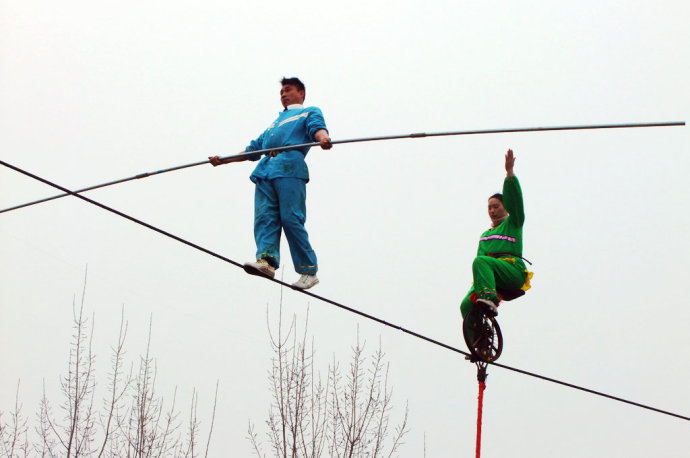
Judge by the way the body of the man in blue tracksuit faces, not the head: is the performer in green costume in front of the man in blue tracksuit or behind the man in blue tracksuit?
behind

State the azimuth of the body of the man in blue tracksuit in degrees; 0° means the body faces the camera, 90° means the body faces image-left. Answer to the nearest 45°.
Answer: approximately 45°

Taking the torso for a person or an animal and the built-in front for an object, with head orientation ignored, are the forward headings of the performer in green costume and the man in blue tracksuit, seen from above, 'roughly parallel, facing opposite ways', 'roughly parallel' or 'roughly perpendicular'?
roughly parallel

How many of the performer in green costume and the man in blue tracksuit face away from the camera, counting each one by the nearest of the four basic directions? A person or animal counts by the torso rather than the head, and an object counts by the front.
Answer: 0

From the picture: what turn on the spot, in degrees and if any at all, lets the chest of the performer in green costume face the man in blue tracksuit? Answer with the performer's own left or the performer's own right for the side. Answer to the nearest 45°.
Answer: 0° — they already face them

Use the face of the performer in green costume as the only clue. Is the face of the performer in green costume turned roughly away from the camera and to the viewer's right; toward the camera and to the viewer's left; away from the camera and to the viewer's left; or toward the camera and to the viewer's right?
toward the camera and to the viewer's left
